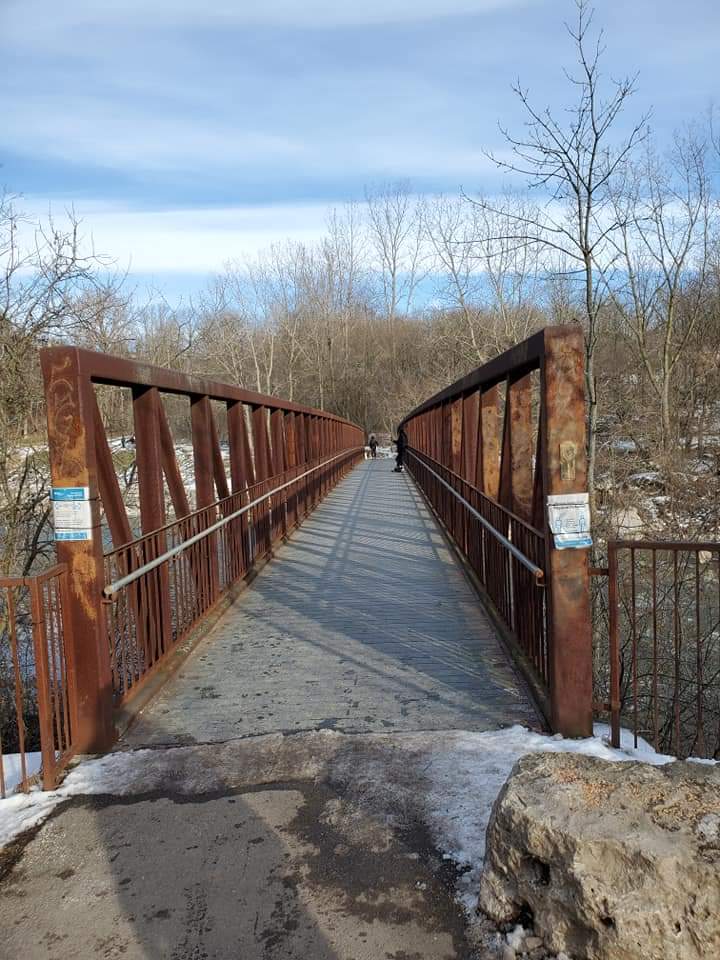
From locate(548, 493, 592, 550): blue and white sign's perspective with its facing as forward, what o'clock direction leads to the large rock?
The large rock is roughly at 12 o'clock from the blue and white sign.

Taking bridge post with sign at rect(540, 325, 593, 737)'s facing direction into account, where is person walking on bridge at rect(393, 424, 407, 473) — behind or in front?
behind

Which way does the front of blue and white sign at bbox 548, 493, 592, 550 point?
toward the camera

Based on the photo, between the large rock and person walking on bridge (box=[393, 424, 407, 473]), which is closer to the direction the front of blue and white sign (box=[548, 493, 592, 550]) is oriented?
the large rock

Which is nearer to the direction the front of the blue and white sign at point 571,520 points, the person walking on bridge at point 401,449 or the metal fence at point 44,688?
the metal fence

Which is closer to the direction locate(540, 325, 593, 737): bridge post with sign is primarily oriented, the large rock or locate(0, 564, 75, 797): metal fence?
the large rock

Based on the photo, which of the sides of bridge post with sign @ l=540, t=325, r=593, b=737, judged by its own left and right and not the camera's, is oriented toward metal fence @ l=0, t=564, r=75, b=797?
right

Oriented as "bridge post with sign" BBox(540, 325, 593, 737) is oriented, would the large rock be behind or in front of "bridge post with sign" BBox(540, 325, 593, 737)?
in front

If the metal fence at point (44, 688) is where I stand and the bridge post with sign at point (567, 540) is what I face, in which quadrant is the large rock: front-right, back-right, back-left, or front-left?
front-right

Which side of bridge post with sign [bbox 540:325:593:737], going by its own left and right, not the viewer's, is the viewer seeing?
front
